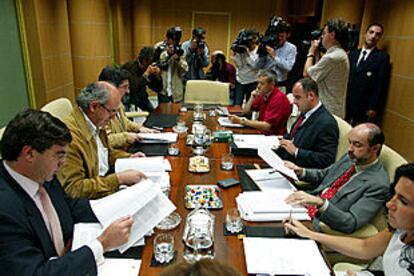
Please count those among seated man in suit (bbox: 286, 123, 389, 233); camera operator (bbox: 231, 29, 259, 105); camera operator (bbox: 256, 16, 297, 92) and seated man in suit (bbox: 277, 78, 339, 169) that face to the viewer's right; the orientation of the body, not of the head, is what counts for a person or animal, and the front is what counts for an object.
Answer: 0

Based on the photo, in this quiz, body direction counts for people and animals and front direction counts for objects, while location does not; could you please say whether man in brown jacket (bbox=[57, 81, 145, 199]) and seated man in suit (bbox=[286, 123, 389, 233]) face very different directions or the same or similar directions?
very different directions

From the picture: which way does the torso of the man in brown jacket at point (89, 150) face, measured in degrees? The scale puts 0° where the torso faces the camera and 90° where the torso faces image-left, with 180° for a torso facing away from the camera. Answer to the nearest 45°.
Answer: approximately 270°

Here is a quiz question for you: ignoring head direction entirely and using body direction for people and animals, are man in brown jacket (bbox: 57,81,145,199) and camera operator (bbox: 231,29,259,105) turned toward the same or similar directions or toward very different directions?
very different directions

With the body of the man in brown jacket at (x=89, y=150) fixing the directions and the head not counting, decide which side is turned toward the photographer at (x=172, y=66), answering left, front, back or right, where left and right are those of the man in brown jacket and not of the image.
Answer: left

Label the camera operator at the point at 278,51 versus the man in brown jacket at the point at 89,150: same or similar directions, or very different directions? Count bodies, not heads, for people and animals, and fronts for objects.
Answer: very different directions

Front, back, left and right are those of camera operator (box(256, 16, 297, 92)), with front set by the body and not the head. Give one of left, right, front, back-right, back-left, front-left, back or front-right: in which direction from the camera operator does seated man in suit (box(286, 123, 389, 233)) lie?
front-left

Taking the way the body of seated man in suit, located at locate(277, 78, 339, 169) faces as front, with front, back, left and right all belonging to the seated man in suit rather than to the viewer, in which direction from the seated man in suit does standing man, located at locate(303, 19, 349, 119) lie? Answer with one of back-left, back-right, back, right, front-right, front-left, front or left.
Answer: right

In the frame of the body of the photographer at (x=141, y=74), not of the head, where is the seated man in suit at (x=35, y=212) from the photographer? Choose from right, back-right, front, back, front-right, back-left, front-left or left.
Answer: front-right

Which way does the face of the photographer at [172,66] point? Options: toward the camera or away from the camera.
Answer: toward the camera

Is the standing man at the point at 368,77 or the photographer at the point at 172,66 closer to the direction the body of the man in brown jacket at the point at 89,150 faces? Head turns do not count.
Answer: the standing man

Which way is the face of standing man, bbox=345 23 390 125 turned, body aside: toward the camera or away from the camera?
toward the camera

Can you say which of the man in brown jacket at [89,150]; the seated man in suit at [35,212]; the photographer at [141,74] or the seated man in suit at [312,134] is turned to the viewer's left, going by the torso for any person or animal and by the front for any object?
the seated man in suit at [312,134]

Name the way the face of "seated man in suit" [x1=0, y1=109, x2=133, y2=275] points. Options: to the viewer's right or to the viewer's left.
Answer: to the viewer's right

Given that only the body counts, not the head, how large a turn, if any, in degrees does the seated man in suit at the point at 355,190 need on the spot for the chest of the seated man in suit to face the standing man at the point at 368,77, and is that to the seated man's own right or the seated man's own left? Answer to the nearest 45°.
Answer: approximately 135° to the seated man's own right

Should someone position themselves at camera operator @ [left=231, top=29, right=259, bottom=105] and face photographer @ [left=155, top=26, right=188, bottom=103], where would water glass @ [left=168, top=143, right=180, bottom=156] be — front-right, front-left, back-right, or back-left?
front-left

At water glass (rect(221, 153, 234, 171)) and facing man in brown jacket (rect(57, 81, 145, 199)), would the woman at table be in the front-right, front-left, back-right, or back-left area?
back-left

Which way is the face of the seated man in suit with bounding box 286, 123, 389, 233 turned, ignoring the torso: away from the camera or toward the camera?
toward the camera
